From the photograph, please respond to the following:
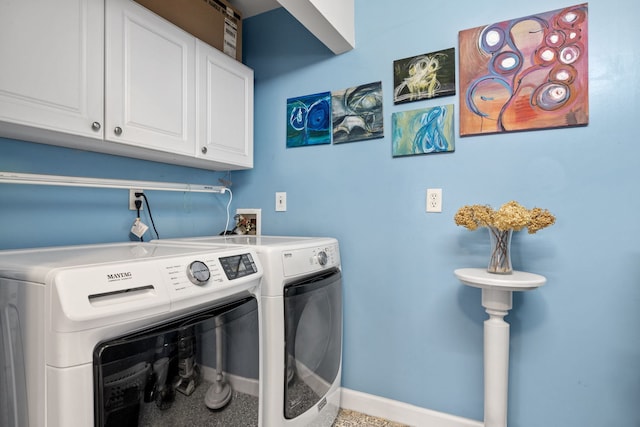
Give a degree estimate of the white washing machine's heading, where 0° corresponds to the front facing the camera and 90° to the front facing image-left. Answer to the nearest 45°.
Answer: approximately 315°

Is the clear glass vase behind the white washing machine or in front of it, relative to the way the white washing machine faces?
in front

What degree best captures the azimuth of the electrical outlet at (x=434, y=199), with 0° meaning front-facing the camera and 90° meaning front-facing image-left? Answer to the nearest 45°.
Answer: approximately 0°

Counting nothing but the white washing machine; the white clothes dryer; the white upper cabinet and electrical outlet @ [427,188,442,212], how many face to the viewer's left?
0

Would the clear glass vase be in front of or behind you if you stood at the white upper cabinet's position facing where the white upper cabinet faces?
in front

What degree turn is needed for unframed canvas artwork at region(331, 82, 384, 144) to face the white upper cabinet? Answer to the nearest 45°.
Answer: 0° — it already faces it

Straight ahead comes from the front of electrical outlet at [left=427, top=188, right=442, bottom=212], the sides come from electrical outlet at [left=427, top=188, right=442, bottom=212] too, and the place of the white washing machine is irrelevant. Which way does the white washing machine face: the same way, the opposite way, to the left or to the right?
to the left

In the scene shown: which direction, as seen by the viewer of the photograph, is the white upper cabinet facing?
facing the viewer and to the right of the viewer
